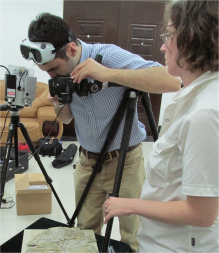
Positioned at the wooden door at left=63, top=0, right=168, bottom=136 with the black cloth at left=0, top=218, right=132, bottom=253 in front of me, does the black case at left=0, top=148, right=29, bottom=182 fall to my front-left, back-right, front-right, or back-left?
front-right

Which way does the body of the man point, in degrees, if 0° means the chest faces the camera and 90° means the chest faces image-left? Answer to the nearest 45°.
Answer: approximately 45°

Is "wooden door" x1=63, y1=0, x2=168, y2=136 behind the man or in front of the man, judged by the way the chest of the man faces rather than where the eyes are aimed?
behind

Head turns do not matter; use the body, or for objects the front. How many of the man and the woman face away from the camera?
0

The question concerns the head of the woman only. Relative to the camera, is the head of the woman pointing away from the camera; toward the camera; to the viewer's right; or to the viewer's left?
to the viewer's left

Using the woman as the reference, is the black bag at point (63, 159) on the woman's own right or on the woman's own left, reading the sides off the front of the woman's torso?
on the woman's own right

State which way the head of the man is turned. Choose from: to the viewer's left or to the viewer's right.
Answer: to the viewer's left

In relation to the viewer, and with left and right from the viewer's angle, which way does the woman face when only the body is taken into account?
facing to the left of the viewer

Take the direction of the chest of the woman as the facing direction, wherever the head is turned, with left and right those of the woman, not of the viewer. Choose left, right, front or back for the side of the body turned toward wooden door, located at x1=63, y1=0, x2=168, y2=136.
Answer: right
